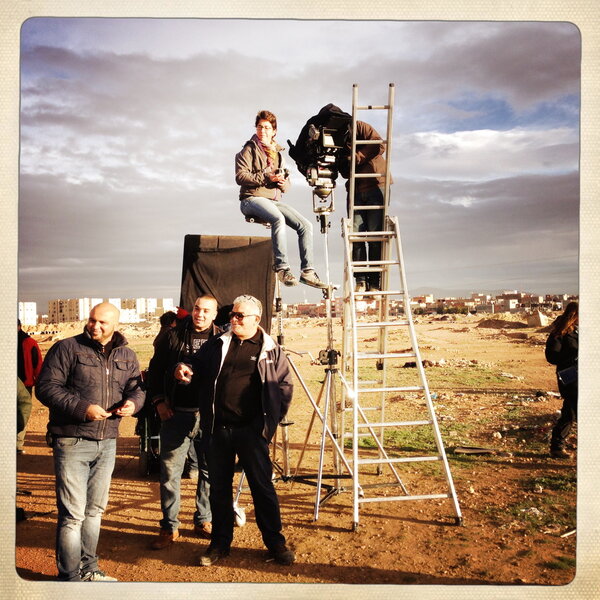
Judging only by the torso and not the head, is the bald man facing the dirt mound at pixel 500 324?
no

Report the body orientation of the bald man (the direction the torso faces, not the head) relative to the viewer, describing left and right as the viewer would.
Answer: facing the viewer and to the right of the viewer

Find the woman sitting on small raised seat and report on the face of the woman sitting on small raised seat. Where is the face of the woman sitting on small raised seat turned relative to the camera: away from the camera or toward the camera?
toward the camera

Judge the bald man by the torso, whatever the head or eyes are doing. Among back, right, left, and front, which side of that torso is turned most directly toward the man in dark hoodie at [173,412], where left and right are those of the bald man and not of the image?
left

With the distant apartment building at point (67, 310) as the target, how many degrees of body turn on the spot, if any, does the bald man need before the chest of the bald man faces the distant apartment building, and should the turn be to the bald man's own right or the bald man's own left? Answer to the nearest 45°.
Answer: approximately 135° to the bald man's own left

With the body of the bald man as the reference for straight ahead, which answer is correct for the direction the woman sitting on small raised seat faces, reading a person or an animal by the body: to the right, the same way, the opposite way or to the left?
the same way

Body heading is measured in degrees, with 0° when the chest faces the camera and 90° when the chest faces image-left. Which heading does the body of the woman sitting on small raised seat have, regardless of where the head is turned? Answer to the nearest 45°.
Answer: approximately 315°
